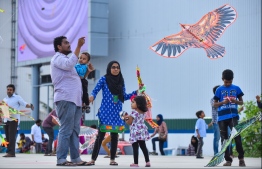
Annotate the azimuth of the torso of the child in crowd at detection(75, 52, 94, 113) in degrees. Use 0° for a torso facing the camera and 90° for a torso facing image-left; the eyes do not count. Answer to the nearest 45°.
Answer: approximately 45°

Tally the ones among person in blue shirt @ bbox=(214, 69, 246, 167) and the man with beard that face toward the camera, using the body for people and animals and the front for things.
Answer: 1
